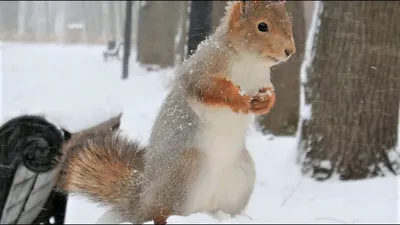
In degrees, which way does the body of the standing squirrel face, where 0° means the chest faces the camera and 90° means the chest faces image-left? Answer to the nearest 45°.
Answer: approximately 315°

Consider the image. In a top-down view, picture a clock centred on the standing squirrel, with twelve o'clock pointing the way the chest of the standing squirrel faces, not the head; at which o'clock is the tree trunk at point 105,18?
The tree trunk is roughly at 7 o'clock from the standing squirrel.
